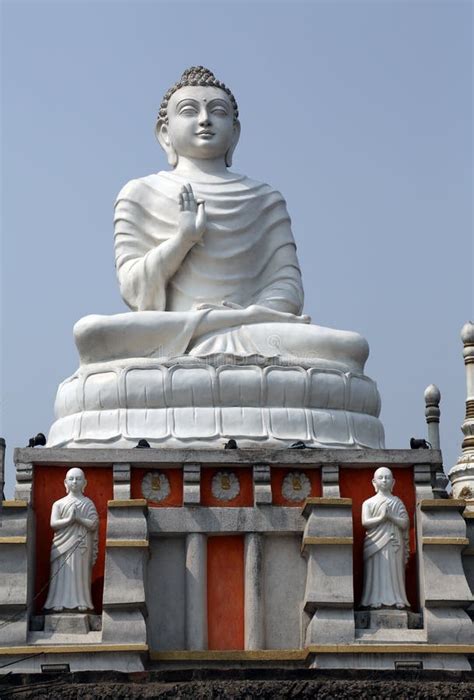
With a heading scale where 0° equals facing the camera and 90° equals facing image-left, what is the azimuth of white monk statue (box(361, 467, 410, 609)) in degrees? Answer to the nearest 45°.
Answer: approximately 0°

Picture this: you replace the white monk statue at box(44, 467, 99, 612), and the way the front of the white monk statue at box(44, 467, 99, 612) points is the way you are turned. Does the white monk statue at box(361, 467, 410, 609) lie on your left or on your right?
on your left

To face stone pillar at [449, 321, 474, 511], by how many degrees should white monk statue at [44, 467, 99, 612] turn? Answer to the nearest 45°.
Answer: approximately 135° to its left

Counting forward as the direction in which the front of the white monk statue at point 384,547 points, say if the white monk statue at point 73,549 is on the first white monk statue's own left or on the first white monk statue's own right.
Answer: on the first white monk statue's own right

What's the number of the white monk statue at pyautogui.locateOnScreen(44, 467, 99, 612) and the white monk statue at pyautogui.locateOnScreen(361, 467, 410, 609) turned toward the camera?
2

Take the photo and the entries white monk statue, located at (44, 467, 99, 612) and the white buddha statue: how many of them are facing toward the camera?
2
